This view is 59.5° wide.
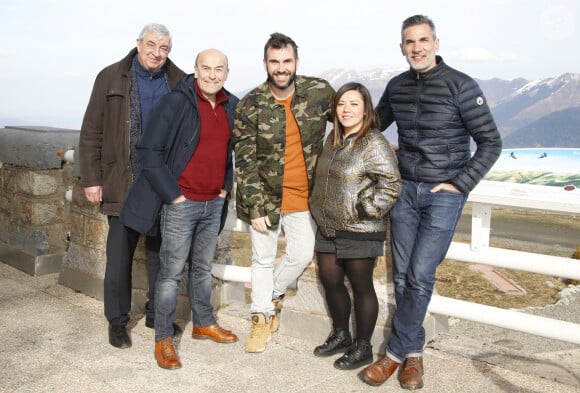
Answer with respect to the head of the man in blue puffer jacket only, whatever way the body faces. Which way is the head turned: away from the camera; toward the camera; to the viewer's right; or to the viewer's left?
toward the camera

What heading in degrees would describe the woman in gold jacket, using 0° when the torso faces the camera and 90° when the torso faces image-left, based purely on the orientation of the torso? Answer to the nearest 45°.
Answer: approximately 45°

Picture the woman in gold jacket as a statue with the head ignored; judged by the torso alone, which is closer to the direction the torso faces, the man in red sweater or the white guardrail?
the man in red sweater

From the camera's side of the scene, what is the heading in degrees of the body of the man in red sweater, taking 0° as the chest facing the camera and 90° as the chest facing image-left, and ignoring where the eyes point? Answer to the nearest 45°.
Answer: approximately 315°

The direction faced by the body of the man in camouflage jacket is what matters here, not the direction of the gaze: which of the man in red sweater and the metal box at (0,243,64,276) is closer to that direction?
the man in red sweater

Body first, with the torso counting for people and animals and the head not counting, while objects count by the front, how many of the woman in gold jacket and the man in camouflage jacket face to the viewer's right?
0

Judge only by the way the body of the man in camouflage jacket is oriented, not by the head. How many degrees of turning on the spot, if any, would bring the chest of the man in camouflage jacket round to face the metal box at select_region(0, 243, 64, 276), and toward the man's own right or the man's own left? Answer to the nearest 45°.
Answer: approximately 135° to the man's own right

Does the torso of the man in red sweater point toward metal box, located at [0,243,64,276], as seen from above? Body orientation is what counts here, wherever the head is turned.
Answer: no

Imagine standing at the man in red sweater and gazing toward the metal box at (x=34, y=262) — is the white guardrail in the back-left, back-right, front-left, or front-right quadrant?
back-right

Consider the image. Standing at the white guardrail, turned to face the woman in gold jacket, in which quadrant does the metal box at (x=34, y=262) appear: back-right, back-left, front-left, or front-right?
front-right

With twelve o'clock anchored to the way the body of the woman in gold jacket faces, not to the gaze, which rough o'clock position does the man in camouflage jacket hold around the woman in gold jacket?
The man in camouflage jacket is roughly at 2 o'clock from the woman in gold jacket.

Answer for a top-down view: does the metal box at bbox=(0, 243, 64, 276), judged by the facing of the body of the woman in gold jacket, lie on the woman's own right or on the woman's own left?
on the woman's own right

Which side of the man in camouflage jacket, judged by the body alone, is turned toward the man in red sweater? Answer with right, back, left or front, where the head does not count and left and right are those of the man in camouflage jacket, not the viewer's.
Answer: right

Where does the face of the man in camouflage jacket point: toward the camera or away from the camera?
toward the camera

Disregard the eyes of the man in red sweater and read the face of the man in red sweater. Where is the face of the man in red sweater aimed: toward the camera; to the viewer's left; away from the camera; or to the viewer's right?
toward the camera

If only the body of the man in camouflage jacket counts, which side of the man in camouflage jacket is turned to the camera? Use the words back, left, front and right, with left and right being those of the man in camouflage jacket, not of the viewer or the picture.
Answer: front
